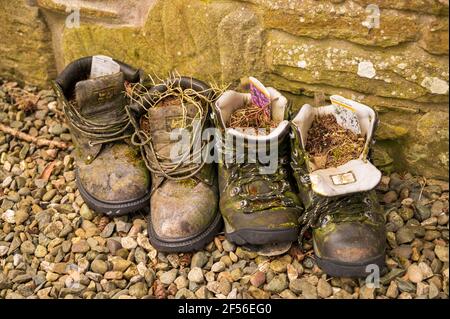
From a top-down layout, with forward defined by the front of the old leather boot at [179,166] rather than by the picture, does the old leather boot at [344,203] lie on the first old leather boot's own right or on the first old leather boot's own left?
on the first old leather boot's own left

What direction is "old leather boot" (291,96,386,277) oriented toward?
toward the camera

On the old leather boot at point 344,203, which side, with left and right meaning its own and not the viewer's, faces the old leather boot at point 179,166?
right

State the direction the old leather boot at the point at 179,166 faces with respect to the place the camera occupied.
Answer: facing the viewer

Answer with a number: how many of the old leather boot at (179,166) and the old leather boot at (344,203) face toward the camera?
2

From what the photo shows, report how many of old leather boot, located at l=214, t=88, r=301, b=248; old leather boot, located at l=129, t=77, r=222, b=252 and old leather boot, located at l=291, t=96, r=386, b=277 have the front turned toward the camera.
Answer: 3

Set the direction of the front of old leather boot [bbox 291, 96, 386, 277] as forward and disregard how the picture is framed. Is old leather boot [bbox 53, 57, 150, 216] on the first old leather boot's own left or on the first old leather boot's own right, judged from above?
on the first old leather boot's own right

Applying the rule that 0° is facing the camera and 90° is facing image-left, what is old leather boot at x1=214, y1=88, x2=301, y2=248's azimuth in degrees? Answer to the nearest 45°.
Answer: approximately 0°

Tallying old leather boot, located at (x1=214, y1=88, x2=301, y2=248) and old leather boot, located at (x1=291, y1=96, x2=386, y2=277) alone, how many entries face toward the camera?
2
